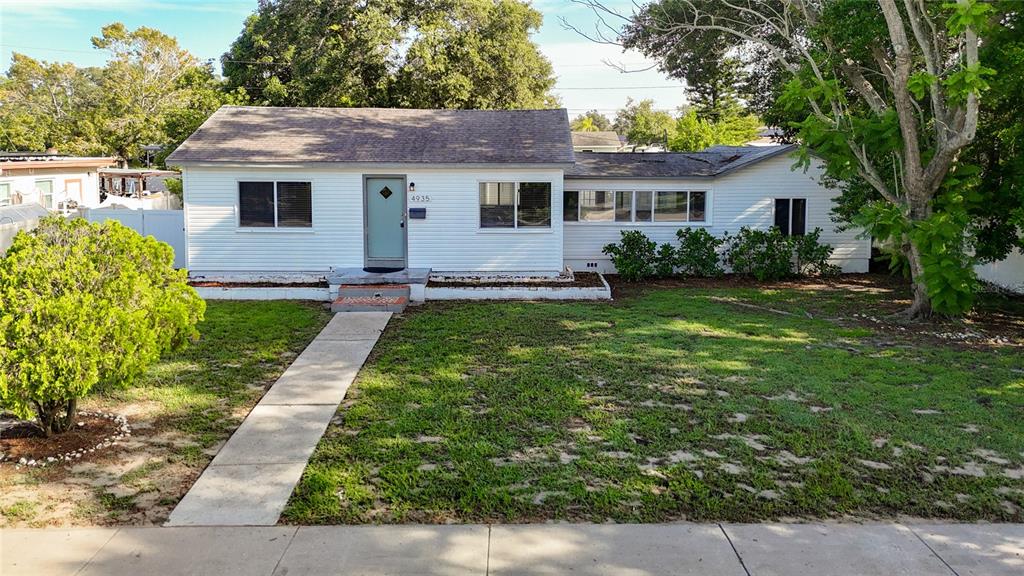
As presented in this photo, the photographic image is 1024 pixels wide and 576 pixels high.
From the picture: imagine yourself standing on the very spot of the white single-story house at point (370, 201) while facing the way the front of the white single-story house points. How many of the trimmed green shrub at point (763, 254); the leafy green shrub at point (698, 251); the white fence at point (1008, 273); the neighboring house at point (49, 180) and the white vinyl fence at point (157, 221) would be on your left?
3

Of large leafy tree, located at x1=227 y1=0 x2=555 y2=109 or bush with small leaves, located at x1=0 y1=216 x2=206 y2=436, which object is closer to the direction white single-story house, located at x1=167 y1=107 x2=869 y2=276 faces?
the bush with small leaves

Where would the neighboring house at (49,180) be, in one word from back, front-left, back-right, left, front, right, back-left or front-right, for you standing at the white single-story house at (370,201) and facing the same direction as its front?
back-right

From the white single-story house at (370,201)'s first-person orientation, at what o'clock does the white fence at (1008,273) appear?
The white fence is roughly at 9 o'clock from the white single-story house.

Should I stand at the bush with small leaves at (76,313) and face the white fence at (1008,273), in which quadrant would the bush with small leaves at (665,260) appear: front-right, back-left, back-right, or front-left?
front-left

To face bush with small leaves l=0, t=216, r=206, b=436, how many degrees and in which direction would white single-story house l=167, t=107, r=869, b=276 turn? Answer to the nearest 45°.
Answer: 0° — it already faces it

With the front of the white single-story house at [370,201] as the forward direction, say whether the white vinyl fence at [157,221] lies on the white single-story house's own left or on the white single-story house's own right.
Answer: on the white single-story house's own right

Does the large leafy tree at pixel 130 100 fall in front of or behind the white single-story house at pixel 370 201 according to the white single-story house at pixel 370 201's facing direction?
behind

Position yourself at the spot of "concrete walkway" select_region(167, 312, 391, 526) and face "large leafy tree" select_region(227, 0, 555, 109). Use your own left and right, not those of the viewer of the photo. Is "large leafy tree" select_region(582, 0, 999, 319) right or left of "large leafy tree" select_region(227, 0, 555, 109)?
right

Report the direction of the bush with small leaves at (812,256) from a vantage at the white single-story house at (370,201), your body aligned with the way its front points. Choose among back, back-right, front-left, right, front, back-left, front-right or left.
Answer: left

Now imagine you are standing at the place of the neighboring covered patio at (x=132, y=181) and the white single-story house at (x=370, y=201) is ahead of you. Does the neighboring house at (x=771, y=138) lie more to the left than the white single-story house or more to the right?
left

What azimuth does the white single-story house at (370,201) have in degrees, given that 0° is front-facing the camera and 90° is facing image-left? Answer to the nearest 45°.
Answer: approximately 0°

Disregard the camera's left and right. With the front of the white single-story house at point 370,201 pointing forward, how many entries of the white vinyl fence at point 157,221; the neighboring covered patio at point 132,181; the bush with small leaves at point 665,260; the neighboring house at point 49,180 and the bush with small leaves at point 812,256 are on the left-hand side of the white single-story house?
2

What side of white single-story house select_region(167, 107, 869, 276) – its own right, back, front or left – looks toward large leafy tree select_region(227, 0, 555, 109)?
back

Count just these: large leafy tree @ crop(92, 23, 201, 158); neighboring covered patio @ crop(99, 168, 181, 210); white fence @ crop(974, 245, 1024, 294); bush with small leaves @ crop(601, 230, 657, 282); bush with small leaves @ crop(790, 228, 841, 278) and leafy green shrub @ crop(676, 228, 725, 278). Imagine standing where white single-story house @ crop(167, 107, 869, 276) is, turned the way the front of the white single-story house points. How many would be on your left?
4

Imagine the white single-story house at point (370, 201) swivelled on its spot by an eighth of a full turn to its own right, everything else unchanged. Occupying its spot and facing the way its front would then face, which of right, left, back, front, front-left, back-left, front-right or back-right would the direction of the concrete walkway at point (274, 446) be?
front-left

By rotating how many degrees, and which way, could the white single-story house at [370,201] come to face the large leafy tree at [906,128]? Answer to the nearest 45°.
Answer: approximately 90° to its left

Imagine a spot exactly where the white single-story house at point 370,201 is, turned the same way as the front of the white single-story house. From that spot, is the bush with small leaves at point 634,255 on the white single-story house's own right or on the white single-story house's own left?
on the white single-story house's own left
